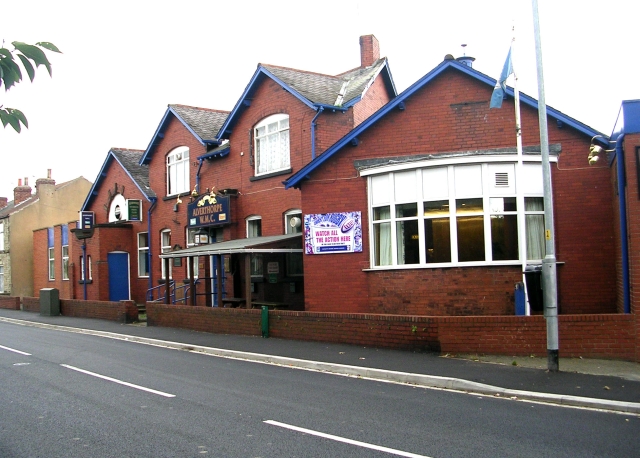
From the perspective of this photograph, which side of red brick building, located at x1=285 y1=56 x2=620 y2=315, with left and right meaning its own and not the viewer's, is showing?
front

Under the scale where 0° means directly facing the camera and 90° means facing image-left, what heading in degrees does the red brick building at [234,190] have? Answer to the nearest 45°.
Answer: approximately 45°

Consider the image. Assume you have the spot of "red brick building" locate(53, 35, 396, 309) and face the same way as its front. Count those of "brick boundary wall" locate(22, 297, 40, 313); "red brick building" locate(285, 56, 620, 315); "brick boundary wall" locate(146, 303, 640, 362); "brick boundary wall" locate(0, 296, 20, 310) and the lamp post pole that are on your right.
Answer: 2

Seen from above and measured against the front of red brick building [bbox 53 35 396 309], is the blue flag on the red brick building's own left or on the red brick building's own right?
on the red brick building's own left

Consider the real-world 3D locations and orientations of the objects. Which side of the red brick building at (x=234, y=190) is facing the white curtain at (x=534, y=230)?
left

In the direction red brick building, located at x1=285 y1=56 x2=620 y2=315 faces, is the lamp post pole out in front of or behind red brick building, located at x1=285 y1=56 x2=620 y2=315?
in front

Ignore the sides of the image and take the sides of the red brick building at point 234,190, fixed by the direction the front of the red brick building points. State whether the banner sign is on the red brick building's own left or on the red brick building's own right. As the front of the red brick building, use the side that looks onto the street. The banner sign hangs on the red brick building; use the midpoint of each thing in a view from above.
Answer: on the red brick building's own left
